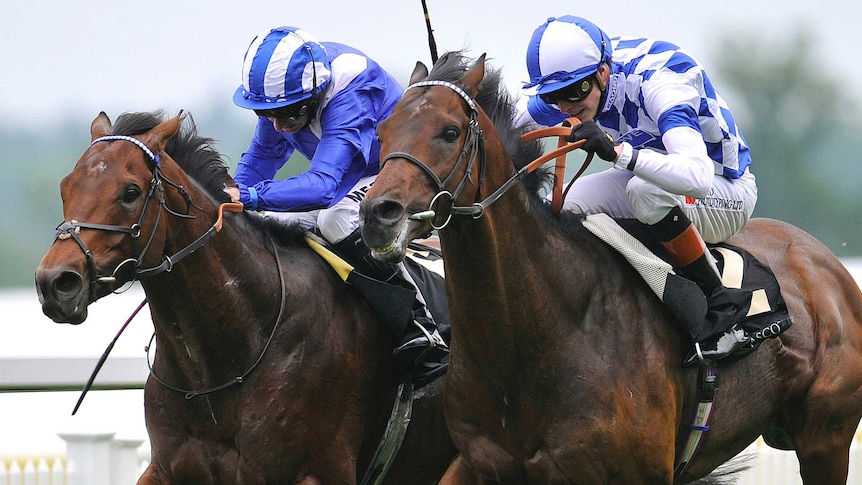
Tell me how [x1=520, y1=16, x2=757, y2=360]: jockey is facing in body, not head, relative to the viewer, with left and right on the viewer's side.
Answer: facing the viewer and to the left of the viewer

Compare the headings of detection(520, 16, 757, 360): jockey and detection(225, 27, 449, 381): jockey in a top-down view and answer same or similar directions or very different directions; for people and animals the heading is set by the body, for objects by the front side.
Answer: same or similar directions

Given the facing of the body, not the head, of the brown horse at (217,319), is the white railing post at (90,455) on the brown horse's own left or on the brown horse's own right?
on the brown horse's own right

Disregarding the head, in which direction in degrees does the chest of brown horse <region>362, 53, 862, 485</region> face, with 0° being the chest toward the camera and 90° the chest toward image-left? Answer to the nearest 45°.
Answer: approximately 45°

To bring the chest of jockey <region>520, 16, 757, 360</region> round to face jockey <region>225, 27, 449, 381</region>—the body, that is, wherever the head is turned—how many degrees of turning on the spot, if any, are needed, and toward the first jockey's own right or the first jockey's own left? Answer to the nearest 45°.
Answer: approximately 45° to the first jockey's own right

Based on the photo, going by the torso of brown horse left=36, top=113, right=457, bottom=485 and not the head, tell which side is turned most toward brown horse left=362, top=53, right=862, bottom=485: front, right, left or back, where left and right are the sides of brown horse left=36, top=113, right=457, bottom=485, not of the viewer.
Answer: left
